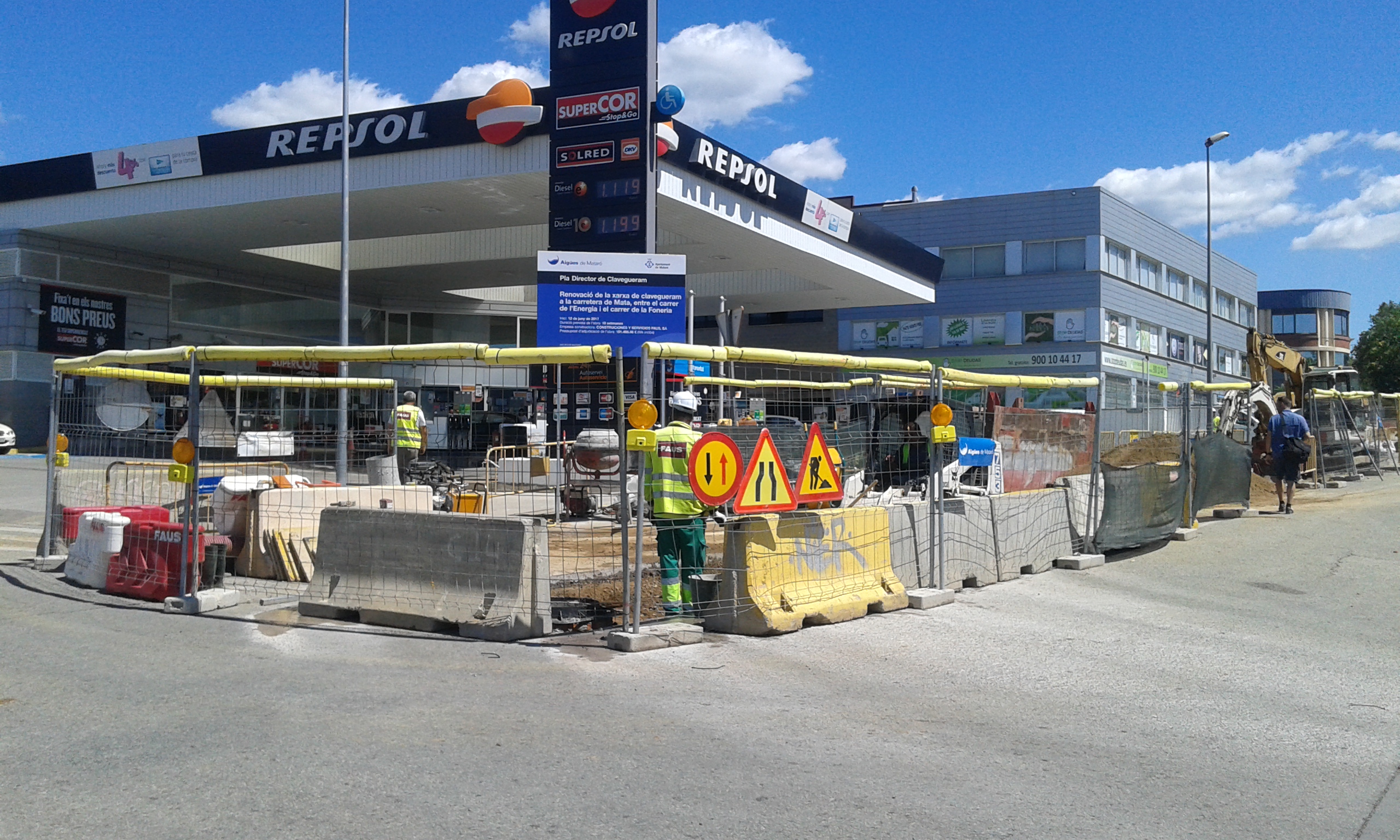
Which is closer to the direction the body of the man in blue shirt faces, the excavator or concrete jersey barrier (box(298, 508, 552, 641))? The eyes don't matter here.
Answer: the excavator

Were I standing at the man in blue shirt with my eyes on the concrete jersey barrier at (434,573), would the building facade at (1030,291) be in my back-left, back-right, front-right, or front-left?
back-right

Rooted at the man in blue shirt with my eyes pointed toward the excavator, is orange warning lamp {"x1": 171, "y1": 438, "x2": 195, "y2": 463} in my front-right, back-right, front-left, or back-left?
back-left

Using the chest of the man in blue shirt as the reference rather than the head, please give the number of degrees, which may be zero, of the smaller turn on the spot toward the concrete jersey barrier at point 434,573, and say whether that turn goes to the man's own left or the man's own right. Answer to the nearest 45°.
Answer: approximately 135° to the man's own left

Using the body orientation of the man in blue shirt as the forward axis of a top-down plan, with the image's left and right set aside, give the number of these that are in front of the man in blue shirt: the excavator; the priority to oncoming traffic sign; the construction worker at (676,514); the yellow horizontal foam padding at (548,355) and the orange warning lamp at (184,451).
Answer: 1

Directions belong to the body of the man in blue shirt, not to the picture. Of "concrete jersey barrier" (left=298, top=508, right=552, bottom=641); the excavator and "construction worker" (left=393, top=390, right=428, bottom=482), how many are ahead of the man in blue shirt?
1

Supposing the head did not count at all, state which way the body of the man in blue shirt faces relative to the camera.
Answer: away from the camera

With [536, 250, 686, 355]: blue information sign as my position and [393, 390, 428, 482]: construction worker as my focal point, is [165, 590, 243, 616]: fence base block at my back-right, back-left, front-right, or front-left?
front-left
